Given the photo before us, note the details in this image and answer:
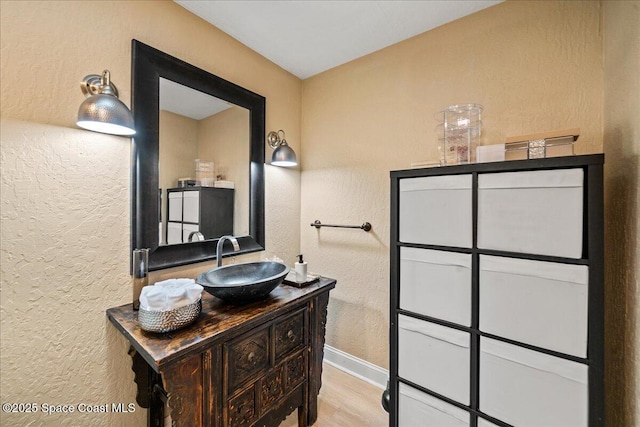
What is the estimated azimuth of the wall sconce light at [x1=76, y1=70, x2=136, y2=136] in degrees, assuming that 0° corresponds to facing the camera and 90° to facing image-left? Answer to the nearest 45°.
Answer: approximately 315°

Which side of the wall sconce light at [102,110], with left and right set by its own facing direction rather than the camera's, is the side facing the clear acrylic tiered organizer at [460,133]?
front

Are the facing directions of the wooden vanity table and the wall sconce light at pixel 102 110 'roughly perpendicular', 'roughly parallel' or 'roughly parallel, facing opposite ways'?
roughly parallel

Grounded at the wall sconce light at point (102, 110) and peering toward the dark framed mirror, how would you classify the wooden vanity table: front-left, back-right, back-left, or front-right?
front-right

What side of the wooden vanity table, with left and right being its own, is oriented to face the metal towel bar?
left

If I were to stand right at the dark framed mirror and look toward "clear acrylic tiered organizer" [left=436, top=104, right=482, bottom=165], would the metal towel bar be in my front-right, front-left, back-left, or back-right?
front-left

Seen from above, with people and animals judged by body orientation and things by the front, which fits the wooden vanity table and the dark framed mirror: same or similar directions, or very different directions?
same or similar directions

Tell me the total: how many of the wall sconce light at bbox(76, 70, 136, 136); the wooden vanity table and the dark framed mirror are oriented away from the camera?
0

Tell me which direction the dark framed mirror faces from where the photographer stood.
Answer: facing the viewer and to the right of the viewer

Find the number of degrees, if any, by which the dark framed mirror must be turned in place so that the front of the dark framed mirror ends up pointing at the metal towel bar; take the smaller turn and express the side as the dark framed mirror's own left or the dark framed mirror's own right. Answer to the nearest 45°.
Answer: approximately 45° to the dark framed mirror's own left

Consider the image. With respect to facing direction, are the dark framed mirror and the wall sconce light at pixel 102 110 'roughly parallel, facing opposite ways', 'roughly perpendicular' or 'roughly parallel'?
roughly parallel
